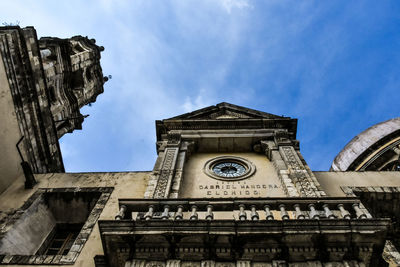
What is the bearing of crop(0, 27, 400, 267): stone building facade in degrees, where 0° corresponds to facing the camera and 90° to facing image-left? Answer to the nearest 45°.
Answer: approximately 0°
